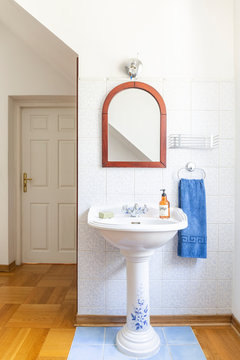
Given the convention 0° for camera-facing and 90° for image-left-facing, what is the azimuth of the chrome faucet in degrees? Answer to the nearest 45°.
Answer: approximately 0°

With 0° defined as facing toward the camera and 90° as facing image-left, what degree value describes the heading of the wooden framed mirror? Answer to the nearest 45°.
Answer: approximately 0°

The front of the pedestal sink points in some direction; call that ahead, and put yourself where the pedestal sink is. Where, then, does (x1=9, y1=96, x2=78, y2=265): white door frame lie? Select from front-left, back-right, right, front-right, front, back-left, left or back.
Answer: back-right
